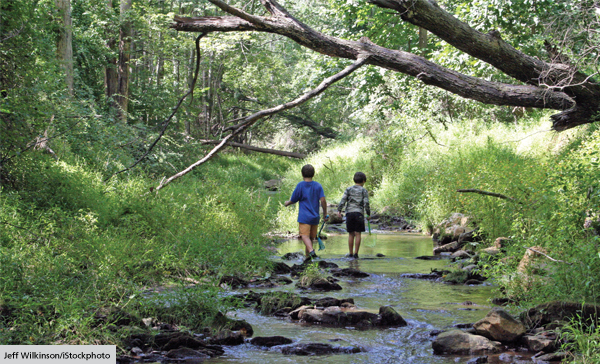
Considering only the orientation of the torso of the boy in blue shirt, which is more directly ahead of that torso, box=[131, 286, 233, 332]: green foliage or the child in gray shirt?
the child in gray shirt

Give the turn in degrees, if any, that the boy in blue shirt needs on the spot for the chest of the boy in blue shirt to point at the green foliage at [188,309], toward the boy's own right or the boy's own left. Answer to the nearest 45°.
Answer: approximately 180°

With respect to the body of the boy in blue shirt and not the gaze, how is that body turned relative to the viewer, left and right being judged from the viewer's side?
facing away from the viewer

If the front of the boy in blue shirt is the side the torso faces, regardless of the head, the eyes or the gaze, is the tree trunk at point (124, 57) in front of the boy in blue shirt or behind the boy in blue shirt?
in front

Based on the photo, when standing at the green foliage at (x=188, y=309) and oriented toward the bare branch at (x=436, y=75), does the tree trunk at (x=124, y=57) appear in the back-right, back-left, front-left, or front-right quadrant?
front-left

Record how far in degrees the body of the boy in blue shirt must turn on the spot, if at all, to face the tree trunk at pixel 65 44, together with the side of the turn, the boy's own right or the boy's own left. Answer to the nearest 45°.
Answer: approximately 45° to the boy's own left

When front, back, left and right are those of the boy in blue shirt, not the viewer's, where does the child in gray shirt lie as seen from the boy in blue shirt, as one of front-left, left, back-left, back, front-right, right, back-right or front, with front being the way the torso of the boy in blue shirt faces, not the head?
front-right

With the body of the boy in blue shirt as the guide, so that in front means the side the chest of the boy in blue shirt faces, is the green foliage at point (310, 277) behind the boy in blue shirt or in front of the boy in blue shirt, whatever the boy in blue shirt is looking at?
behind
